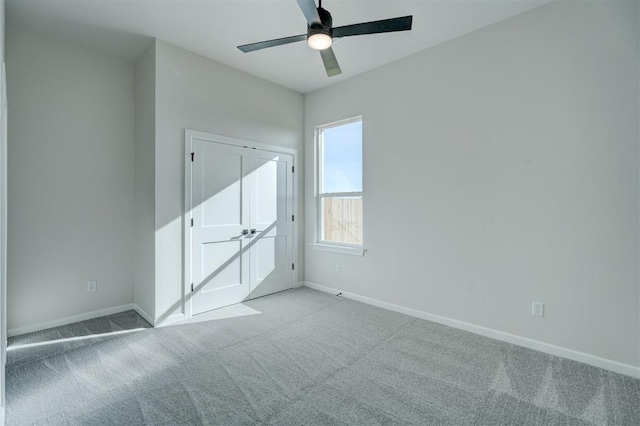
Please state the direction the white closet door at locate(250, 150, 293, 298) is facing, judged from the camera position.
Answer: facing the viewer and to the right of the viewer

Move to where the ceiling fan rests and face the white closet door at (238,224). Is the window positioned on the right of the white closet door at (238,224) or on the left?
right

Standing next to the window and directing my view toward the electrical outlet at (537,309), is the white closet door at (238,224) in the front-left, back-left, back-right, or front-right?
back-right

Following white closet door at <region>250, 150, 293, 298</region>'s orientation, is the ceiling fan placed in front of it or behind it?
in front

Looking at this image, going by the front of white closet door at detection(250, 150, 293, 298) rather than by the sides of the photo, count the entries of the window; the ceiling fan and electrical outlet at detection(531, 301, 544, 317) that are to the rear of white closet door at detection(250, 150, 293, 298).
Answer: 0

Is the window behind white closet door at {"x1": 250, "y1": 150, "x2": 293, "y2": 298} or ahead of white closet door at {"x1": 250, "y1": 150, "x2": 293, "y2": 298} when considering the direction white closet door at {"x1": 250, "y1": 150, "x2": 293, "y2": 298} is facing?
ahead

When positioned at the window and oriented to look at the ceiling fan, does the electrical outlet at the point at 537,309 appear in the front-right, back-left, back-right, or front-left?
front-left

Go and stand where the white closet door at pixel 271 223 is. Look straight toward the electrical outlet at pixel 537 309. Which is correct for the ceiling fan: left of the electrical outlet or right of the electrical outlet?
right

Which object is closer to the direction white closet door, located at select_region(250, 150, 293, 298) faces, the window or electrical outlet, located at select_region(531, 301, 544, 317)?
the electrical outlet

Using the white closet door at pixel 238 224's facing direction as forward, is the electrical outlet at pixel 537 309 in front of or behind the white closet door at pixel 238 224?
in front

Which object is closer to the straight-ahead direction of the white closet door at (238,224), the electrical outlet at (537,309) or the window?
the electrical outlet

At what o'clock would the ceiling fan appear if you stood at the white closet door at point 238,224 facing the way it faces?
The ceiling fan is roughly at 1 o'clock from the white closet door.
